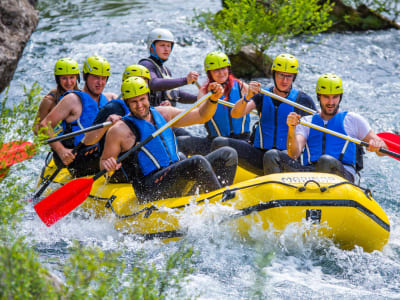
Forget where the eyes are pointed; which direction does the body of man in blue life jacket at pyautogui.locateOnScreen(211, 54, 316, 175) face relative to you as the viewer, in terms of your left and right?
facing the viewer

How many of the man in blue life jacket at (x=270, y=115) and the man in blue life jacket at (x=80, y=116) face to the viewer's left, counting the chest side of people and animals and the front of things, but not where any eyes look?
0

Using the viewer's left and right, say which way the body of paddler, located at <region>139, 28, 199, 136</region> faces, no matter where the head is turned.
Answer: facing the viewer and to the right of the viewer

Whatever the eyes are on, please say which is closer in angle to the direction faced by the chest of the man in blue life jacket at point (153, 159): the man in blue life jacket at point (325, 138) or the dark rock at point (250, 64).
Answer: the man in blue life jacket

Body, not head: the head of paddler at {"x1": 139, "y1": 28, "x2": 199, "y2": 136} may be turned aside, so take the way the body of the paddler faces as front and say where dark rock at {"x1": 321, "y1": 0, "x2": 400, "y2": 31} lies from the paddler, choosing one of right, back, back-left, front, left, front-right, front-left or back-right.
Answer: left

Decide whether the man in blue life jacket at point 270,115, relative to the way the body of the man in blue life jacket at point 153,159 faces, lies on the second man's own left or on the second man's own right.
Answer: on the second man's own left

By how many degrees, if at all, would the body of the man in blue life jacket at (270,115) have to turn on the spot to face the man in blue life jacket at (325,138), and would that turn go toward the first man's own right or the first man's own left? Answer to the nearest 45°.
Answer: approximately 45° to the first man's own left

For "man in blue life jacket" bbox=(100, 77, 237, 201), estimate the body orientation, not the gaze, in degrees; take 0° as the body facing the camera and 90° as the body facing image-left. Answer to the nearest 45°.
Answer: approximately 315°

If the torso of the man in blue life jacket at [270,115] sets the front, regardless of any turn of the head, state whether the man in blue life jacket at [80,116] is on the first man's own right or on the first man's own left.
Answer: on the first man's own right

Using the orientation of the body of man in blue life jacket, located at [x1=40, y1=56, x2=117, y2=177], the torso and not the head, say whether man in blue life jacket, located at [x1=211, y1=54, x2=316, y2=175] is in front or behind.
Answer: in front

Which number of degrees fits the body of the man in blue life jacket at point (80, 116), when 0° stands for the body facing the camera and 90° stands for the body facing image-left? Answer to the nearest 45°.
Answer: approximately 315°

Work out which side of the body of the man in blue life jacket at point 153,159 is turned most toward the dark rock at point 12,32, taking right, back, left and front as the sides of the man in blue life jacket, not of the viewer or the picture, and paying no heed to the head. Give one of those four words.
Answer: back

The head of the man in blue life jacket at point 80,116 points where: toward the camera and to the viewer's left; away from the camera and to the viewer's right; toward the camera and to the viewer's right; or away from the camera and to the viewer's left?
toward the camera and to the viewer's right
